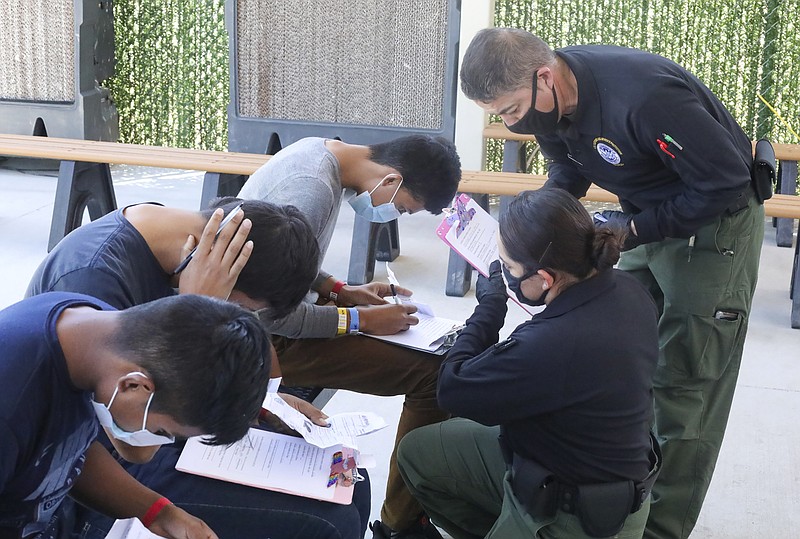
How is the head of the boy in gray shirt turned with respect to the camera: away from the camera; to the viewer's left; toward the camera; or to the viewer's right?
to the viewer's right

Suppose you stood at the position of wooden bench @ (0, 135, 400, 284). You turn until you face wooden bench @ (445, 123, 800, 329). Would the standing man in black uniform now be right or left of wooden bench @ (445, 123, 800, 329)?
right

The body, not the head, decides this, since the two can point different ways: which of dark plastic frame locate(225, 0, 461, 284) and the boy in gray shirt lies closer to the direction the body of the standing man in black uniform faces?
the boy in gray shirt

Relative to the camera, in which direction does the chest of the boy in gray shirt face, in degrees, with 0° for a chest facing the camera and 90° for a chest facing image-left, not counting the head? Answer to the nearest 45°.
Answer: approximately 270°

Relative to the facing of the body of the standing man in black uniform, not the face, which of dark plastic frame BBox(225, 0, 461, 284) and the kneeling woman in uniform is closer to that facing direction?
the kneeling woman in uniform

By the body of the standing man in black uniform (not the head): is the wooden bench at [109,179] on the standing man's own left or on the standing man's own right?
on the standing man's own right

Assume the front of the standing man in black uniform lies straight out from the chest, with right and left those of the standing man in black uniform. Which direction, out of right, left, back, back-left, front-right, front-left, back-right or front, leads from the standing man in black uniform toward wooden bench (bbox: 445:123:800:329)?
back-right

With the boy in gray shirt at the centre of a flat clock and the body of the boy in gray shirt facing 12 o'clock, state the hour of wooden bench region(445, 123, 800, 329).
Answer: The wooden bench is roughly at 10 o'clock from the boy in gray shirt.

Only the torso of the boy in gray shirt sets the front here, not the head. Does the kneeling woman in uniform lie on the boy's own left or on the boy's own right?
on the boy's own right

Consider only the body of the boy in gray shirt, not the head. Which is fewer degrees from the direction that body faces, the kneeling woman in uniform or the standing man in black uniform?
the standing man in black uniform

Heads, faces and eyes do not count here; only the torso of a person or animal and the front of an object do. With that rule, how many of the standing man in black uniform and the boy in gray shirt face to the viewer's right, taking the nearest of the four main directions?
1

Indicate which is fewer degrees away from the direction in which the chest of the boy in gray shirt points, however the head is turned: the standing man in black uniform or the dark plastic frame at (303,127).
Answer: the standing man in black uniform

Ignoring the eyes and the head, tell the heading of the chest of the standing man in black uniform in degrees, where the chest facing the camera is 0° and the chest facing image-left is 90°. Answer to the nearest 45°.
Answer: approximately 45°
